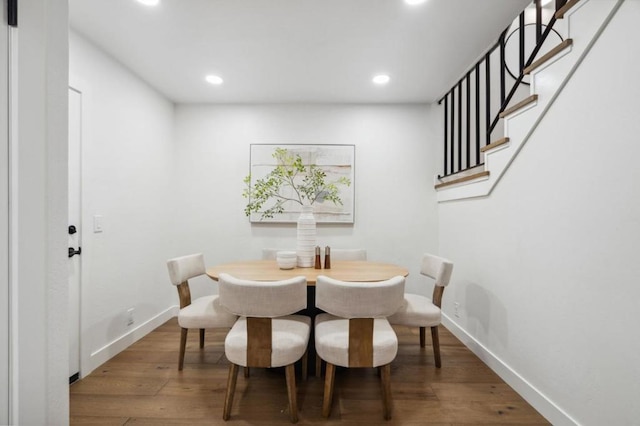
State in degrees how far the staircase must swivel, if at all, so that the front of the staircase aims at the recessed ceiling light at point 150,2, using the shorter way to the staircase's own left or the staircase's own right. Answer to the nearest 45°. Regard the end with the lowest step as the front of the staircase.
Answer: approximately 90° to the staircase's own left

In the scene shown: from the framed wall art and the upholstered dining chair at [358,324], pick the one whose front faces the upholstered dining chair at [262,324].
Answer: the framed wall art

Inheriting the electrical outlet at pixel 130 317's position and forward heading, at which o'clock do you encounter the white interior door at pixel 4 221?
The white interior door is roughly at 2 o'clock from the electrical outlet.

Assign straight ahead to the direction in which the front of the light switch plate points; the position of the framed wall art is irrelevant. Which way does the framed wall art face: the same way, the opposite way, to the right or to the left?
to the right

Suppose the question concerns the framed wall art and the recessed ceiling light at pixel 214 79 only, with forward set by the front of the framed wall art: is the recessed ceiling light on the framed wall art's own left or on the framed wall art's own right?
on the framed wall art's own right

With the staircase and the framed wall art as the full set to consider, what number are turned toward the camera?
1

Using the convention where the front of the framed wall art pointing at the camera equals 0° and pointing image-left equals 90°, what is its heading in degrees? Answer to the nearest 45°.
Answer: approximately 0°

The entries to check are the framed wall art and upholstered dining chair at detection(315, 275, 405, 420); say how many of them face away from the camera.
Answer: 1

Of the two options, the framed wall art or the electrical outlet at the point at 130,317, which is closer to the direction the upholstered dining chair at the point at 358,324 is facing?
the framed wall art

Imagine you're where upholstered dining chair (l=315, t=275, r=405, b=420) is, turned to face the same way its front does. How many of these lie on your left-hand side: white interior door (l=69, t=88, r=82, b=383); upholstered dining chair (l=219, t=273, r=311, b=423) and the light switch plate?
3

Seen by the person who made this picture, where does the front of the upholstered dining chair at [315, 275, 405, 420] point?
facing away from the viewer

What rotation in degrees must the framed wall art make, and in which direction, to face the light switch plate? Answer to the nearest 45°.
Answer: approximately 45° to its right

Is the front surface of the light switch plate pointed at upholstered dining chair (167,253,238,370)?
yes

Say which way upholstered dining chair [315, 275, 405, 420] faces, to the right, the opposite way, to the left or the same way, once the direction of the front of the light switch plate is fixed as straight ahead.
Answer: to the left

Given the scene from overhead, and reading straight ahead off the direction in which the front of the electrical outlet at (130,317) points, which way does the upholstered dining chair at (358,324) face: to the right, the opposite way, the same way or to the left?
to the left

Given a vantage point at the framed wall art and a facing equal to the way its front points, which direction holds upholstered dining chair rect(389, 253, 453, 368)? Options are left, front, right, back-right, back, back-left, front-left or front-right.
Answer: front-left
